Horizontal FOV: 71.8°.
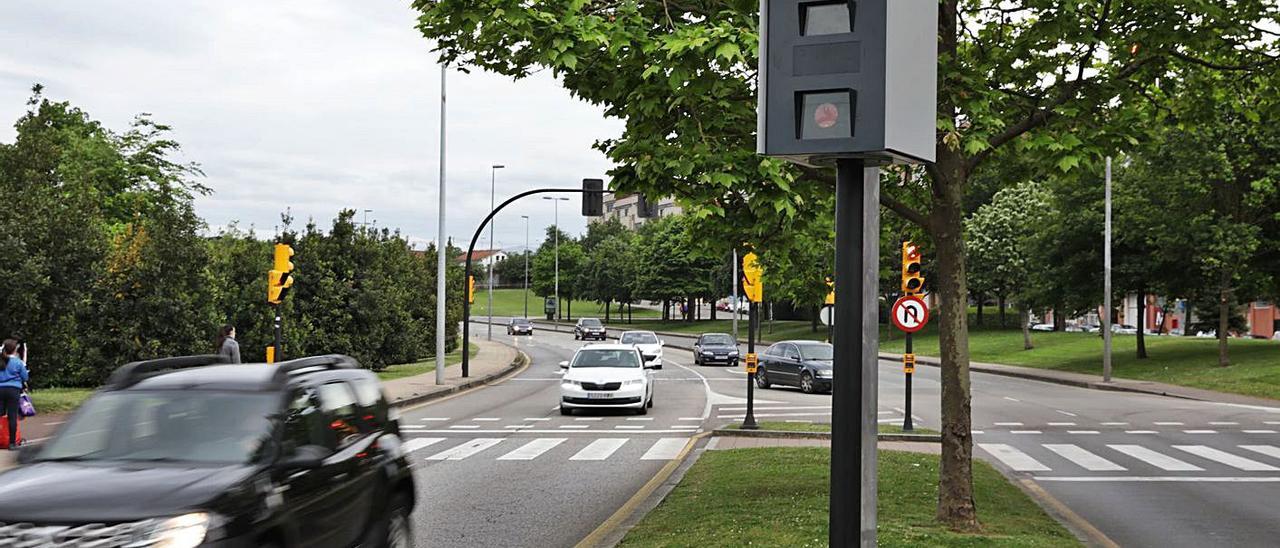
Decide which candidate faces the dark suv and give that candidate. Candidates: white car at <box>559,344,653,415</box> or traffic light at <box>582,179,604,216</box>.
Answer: the white car

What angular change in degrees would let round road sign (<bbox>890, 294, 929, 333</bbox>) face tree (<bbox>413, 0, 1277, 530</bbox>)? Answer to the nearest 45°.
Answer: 0° — it already faces it

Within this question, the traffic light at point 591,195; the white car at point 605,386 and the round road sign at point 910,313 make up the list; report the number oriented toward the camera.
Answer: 2

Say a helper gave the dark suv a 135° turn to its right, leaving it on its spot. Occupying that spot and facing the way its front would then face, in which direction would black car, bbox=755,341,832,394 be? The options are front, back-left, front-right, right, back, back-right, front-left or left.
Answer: front-right

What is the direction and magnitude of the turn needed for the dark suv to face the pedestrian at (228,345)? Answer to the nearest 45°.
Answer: approximately 135° to its right

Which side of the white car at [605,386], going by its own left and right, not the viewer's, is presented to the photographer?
front
